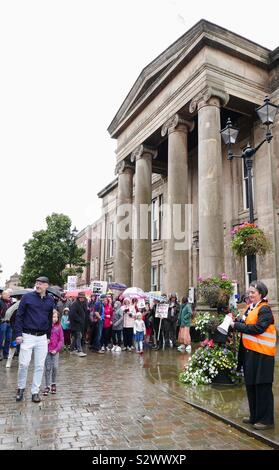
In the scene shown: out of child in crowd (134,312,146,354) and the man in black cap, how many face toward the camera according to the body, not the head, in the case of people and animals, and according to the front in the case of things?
2

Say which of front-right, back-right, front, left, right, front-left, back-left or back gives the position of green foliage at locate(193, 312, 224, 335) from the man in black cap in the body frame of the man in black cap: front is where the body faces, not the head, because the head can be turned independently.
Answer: left

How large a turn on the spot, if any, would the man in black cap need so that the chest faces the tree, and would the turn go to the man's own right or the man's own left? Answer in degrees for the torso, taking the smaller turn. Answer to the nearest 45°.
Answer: approximately 180°

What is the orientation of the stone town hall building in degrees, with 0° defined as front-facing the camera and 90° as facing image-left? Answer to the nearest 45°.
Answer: approximately 45°

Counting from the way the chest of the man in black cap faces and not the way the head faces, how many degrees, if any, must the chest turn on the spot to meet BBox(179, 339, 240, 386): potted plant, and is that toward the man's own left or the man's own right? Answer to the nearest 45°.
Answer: approximately 90° to the man's own left

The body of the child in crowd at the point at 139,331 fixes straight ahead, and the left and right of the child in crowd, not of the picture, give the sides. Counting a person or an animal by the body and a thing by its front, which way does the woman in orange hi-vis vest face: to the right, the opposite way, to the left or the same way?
to the right

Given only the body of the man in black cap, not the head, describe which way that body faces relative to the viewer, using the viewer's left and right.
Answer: facing the viewer

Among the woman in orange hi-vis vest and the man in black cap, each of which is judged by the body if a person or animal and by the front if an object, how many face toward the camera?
1

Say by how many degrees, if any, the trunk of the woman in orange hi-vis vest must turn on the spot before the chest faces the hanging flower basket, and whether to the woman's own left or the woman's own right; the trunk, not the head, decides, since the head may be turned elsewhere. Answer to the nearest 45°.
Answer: approximately 90° to the woman's own right

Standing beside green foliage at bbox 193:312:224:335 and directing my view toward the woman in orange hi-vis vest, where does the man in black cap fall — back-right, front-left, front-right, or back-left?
front-right

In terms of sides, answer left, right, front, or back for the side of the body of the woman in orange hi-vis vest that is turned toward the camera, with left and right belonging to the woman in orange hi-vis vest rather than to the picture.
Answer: left

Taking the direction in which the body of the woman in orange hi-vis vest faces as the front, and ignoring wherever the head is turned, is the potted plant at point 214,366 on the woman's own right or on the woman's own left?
on the woman's own right

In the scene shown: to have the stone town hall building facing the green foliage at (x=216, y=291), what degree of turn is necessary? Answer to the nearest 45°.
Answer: approximately 45° to its left

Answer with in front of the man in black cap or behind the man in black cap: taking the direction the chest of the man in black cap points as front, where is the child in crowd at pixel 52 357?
behind
